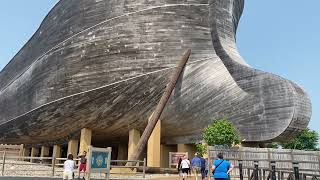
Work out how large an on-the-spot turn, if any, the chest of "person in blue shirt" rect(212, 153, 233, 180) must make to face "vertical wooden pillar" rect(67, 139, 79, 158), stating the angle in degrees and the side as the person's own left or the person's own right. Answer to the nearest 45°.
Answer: approximately 45° to the person's own left

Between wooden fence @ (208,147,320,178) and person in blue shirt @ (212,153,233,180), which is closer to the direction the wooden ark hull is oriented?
the wooden fence

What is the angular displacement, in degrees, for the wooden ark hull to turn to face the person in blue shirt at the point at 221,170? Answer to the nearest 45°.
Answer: approximately 45° to its right

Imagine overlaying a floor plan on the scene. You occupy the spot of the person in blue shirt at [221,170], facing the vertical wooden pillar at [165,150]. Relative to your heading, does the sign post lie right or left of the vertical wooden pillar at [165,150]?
left

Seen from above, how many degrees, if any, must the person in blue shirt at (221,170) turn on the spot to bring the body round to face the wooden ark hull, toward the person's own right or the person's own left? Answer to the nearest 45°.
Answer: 0° — they already face it

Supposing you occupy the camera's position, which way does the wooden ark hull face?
facing the viewer and to the right of the viewer

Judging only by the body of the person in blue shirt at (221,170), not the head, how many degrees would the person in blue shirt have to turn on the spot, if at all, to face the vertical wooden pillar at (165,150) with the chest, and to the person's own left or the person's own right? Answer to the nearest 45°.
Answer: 0° — they already face it

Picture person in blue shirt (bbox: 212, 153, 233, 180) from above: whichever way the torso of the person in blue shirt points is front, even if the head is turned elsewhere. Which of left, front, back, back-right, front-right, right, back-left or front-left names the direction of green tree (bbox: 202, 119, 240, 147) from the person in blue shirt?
front

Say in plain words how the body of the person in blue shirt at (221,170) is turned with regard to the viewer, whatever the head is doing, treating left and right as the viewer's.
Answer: facing away from the viewer

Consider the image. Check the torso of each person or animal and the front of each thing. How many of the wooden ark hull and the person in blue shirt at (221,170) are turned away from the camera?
1

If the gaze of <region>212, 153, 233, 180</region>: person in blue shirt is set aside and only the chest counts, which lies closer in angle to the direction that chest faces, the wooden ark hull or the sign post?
the wooden ark hull

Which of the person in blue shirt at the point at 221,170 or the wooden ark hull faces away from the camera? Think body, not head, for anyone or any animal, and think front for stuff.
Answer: the person in blue shirt

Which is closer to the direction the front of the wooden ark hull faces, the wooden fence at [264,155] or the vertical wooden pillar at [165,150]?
the wooden fence
